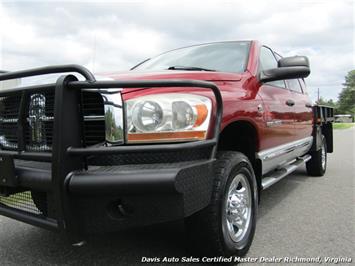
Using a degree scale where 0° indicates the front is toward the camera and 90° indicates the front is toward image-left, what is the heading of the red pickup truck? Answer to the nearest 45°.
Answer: approximately 45°
